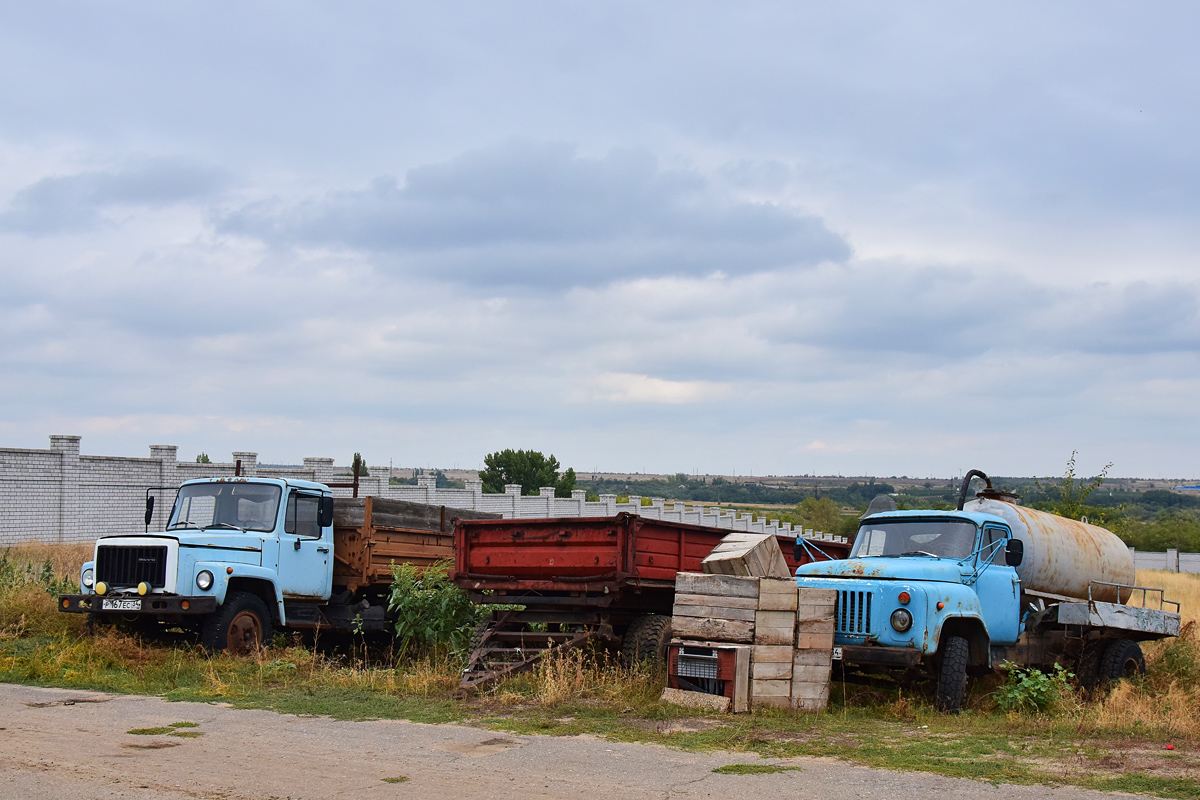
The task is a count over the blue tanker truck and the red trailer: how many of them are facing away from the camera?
0

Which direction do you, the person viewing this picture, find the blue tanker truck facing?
facing the viewer and to the left of the viewer

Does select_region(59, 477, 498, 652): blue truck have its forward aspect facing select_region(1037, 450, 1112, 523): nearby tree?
no

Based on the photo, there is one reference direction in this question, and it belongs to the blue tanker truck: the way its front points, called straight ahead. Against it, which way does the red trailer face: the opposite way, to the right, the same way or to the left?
the same way

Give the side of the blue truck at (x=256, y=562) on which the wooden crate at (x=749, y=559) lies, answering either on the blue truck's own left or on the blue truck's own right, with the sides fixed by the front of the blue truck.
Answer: on the blue truck's own left

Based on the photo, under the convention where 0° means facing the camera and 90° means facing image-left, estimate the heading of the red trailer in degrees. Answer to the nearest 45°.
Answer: approximately 45°

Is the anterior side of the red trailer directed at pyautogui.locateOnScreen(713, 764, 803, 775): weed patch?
no

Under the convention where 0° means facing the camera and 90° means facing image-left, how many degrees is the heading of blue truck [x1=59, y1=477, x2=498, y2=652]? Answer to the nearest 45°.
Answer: approximately 45°

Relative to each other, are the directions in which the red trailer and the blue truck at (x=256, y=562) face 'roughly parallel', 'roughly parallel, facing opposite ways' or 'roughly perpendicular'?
roughly parallel

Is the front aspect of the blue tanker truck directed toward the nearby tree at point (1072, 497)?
no

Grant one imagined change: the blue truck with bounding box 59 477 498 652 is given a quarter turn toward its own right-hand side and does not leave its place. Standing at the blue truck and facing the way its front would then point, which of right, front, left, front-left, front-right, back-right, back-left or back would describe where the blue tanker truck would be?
back

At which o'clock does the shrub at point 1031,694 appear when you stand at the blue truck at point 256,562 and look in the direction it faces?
The shrub is roughly at 9 o'clock from the blue truck.
